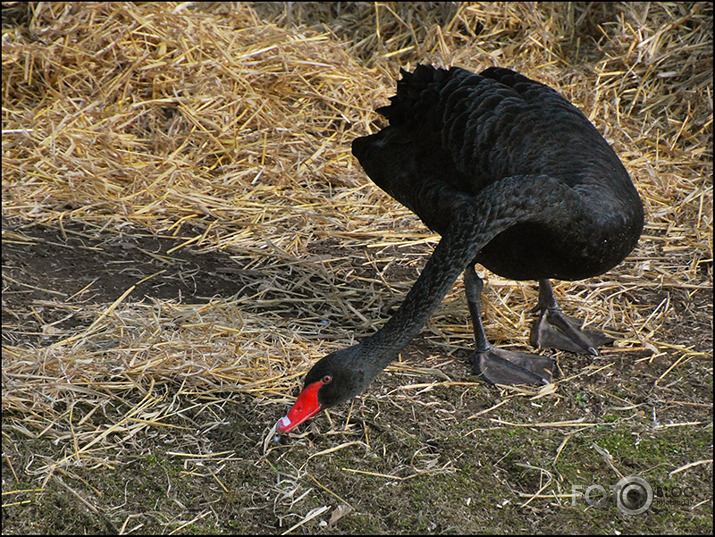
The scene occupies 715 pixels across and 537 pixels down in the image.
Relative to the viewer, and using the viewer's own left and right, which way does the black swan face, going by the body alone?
facing the viewer and to the right of the viewer
